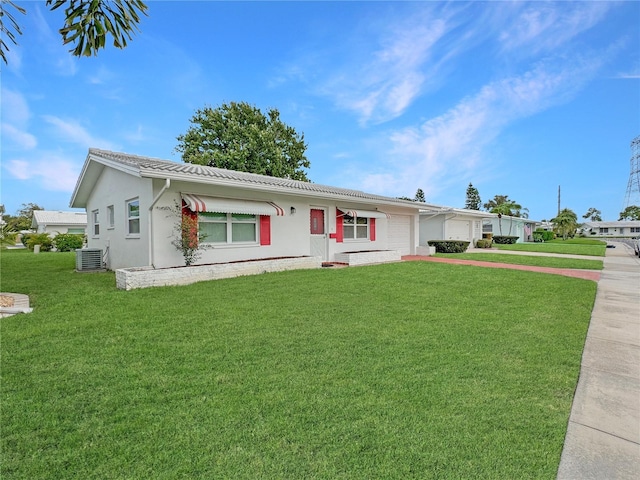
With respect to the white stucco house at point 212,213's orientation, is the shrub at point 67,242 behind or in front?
behind

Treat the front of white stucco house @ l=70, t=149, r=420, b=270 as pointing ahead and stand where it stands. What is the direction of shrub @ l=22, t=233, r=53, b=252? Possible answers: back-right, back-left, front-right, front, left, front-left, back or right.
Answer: back

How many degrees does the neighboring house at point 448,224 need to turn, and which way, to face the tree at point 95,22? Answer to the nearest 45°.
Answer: approximately 45° to its right

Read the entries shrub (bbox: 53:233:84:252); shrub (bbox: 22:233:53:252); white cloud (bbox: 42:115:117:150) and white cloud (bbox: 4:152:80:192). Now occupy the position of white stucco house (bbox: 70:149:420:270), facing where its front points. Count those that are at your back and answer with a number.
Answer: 4

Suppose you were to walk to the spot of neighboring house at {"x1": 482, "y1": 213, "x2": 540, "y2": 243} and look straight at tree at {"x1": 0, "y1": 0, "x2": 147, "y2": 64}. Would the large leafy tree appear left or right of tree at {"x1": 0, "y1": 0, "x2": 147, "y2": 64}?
right

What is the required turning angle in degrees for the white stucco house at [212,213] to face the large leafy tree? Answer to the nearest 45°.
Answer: approximately 135° to its left

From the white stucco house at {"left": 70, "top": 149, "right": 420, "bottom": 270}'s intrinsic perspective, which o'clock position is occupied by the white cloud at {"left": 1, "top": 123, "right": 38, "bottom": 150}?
The white cloud is roughly at 5 o'clock from the white stucco house.

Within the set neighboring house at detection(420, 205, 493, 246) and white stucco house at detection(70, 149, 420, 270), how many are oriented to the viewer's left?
0

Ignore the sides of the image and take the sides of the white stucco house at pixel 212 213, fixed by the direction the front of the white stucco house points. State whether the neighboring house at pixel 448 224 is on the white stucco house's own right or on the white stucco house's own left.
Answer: on the white stucco house's own left

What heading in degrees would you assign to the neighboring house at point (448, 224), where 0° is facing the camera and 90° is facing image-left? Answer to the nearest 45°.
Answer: approximately 315°

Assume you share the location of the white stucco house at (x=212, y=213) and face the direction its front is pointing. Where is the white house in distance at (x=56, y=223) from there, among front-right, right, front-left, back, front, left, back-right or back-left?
back

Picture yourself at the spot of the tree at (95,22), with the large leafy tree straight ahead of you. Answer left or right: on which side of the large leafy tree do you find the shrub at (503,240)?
right

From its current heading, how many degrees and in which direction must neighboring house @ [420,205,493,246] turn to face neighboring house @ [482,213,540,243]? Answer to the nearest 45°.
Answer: approximately 135° to its left
